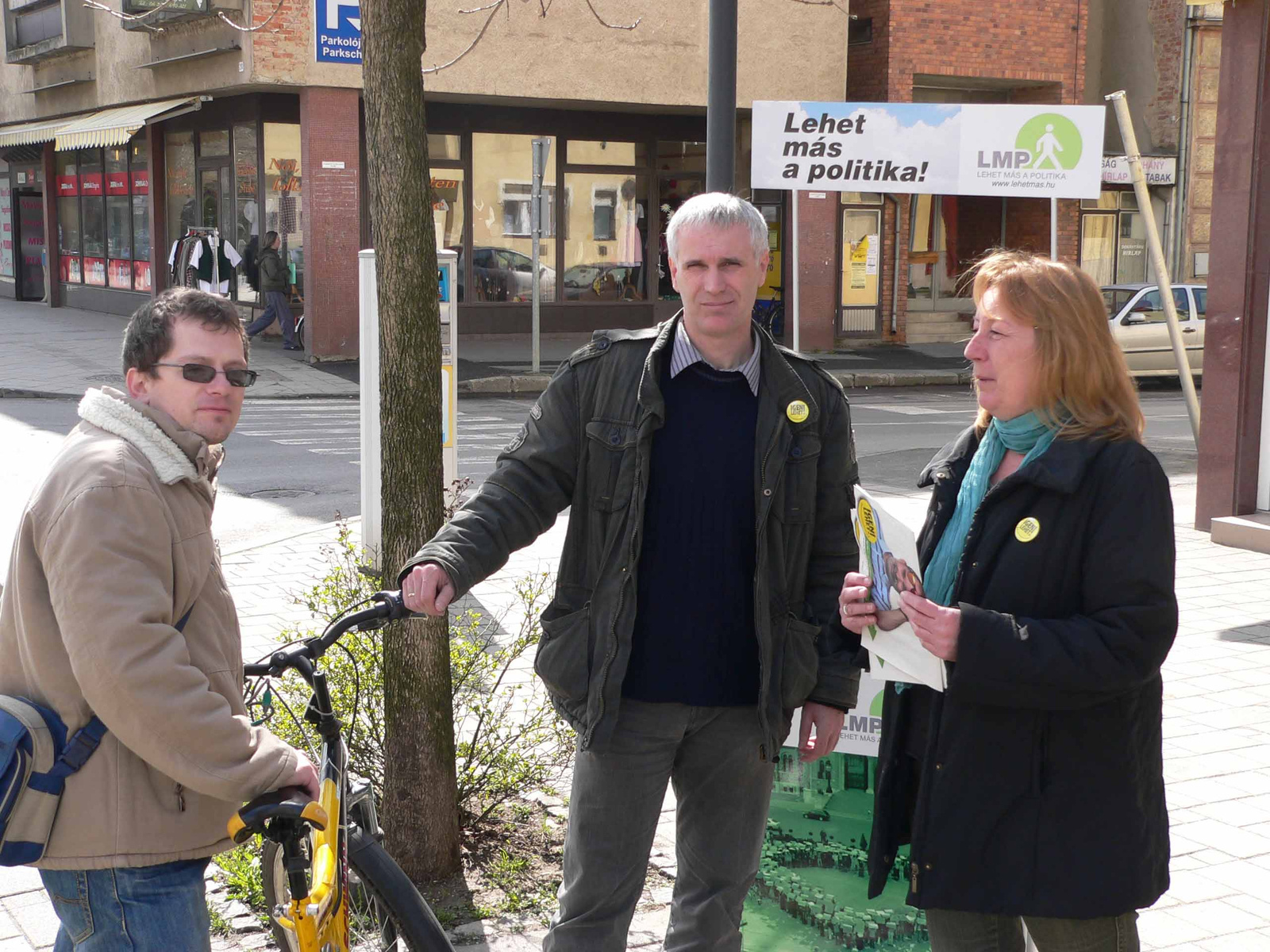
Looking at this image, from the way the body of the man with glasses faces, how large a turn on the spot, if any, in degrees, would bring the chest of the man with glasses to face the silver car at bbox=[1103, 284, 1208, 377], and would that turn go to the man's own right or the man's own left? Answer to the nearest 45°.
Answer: approximately 45° to the man's own left

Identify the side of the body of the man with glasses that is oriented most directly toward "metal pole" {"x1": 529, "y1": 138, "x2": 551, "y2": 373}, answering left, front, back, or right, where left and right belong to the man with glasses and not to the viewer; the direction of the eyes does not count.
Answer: left

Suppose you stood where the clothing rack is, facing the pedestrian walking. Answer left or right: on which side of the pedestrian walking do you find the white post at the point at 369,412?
right

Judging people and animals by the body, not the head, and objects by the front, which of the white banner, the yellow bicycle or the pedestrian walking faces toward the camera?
the white banner

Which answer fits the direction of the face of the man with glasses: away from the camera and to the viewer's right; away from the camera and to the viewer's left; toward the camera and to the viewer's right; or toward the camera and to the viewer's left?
toward the camera and to the viewer's right

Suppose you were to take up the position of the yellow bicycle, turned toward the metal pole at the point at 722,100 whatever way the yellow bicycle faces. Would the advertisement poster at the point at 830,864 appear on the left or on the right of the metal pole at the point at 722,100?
right

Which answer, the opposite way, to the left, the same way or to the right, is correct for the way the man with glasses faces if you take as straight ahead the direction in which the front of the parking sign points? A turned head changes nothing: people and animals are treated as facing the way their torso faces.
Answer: to the left
